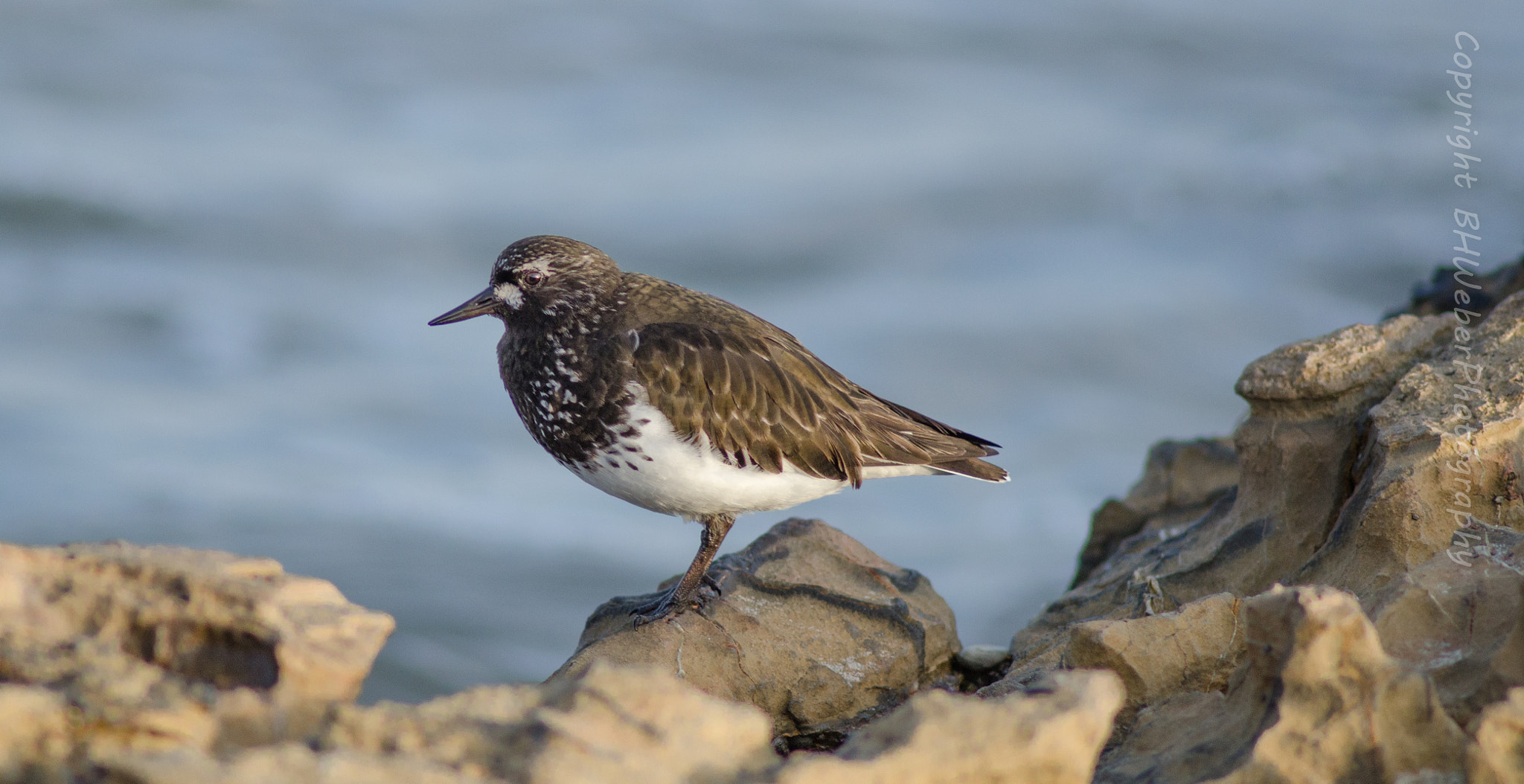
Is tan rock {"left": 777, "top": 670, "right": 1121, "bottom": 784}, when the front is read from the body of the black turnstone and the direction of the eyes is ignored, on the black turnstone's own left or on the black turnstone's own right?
on the black turnstone's own left

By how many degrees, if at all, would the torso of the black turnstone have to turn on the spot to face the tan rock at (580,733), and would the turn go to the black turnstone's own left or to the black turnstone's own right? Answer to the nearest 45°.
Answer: approximately 90° to the black turnstone's own left

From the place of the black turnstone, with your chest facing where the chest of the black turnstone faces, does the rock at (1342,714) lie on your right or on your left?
on your left

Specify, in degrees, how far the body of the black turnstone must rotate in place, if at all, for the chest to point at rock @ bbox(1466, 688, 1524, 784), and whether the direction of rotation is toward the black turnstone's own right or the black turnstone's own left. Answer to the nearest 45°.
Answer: approximately 135° to the black turnstone's own left

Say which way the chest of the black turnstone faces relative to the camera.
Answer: to the viewer's left

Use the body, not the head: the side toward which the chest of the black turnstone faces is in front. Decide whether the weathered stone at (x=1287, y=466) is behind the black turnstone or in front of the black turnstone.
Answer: behind

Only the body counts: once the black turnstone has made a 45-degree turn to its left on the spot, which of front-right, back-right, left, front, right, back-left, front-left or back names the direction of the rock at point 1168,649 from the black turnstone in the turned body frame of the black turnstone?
left

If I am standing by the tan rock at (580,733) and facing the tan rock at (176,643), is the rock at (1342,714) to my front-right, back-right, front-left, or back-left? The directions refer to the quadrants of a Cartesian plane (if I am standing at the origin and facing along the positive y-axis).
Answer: back-right

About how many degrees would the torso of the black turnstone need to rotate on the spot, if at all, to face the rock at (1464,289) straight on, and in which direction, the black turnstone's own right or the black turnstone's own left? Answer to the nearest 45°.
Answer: approximately 135° to the black turnstone's own right

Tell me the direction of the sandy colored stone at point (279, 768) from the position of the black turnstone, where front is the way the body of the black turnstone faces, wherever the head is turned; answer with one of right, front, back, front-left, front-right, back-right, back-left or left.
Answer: left
